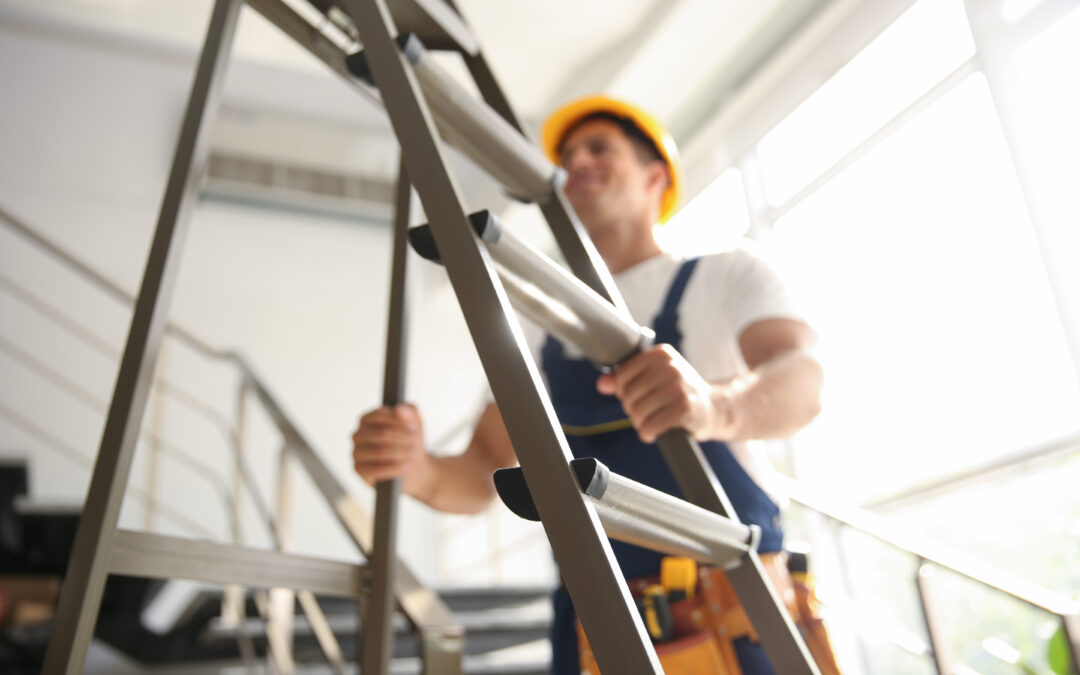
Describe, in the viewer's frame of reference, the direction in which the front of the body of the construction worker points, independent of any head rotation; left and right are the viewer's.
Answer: facing the viewer and to the left of the viewer

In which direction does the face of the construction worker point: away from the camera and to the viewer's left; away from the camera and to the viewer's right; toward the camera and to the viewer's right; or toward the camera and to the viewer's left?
toward the camera and to the viewer's left
